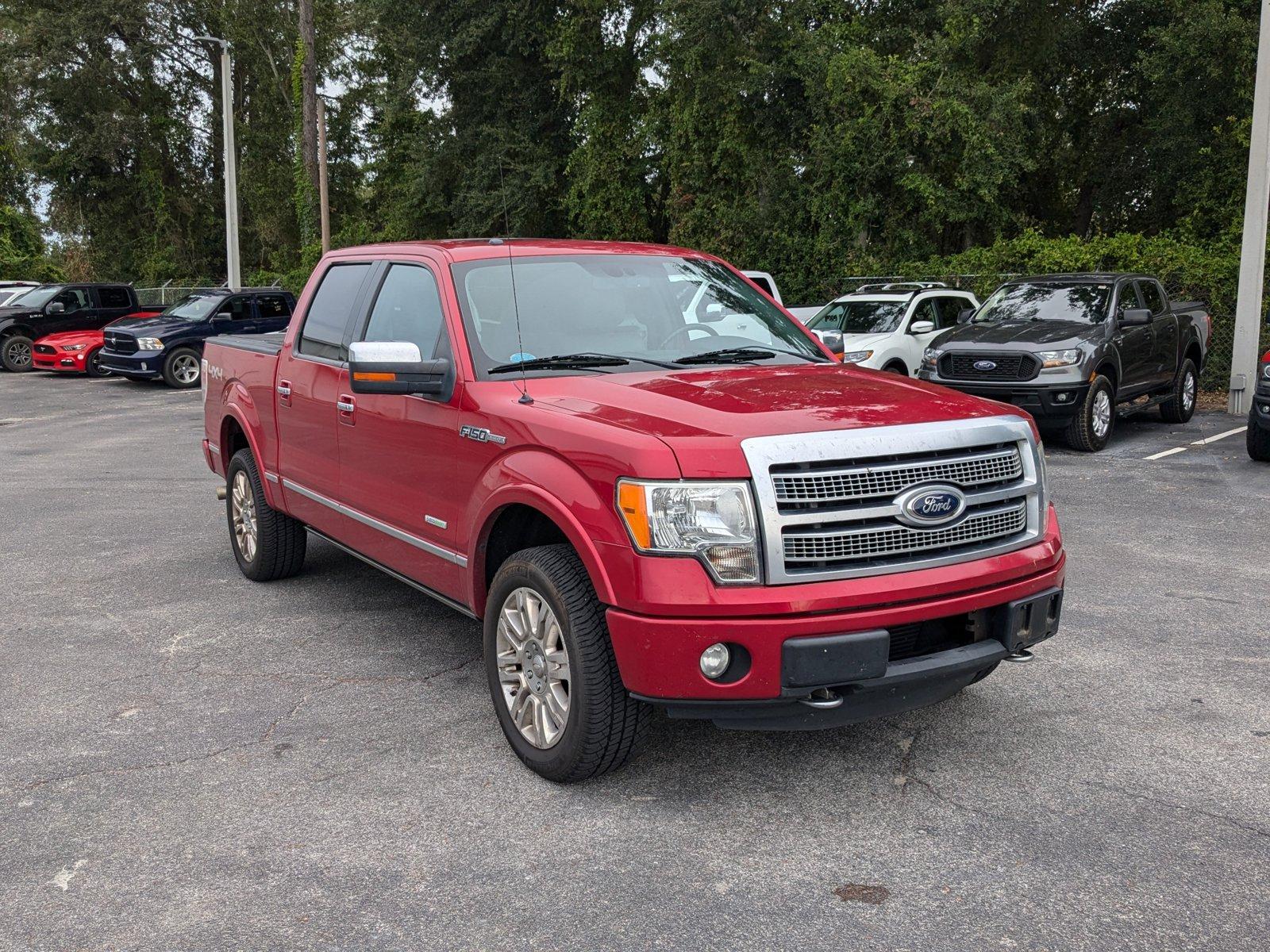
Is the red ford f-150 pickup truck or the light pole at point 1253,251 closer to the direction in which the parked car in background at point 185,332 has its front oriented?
the red ford f-150 pickup truck

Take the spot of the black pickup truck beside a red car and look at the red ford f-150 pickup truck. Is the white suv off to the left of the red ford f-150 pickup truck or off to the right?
left

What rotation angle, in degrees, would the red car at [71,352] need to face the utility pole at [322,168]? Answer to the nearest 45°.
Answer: approximately 180°

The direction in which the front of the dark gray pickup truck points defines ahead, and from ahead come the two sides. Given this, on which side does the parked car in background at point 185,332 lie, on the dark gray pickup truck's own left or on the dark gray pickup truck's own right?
on the dark gray pickup truck's own right

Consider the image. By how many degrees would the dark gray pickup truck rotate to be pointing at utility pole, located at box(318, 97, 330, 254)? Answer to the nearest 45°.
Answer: approximately 90° to its right

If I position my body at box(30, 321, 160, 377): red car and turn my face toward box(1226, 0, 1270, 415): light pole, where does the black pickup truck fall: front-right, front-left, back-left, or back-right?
back-left

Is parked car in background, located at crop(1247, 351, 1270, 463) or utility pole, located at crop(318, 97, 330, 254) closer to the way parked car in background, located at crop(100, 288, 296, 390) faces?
the parked car in background

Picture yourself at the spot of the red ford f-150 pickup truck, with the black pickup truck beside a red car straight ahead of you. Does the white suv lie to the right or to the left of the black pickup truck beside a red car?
right

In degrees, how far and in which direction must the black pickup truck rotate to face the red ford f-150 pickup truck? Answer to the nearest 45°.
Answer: approximately 45° to its left

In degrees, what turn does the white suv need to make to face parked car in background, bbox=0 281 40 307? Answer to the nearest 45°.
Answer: approximately 45° to its right

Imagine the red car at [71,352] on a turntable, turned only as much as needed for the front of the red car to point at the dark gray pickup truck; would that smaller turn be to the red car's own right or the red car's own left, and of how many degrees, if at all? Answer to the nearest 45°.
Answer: approximately 90° to the red car's own left

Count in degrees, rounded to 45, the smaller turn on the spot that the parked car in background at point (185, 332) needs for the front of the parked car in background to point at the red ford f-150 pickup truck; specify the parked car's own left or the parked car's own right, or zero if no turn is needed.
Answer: approximately 45° to the parked car's own left
